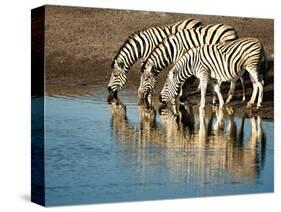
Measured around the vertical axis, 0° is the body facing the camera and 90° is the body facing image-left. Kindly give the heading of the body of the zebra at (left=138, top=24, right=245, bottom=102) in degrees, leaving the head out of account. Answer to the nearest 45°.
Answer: approximately 90°

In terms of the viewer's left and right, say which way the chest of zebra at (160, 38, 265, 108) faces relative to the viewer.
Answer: facing to the left of the viewer

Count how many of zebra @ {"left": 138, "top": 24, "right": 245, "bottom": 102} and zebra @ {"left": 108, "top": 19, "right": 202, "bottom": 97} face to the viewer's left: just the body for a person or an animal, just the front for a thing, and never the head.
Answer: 2
